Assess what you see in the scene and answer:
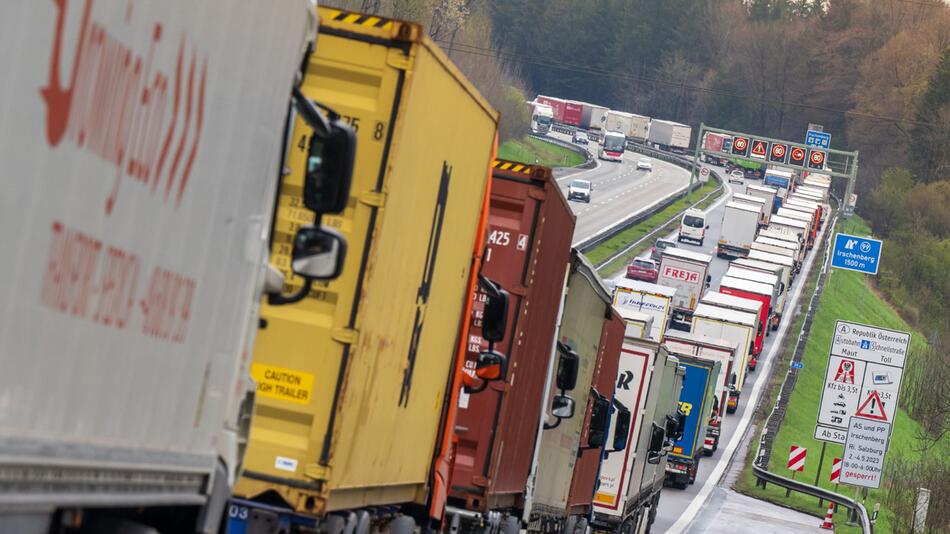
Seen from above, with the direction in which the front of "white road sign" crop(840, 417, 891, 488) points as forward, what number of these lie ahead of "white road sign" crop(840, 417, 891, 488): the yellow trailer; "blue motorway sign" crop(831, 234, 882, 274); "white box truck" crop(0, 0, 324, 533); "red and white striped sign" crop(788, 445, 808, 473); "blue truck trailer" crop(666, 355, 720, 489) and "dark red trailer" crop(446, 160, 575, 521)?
3

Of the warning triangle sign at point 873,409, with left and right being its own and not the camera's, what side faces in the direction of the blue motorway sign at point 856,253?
back

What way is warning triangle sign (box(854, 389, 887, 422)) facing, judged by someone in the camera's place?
facing the viewer

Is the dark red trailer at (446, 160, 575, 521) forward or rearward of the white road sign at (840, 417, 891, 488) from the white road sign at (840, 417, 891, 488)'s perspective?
forward

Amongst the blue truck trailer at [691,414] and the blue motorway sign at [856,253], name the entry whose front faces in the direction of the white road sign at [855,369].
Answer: the blue motorway sign

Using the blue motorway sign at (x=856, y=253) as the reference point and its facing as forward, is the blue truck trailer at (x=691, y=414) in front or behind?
in front

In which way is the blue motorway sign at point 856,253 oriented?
toward the camera

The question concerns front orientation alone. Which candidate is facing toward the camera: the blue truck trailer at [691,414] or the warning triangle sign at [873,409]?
the warning triangle sign

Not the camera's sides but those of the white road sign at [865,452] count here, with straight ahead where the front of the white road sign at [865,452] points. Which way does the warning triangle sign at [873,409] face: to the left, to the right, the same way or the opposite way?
the same way

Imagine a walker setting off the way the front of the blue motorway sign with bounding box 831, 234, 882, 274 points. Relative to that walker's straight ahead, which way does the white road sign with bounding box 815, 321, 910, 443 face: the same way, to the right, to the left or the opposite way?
the same way

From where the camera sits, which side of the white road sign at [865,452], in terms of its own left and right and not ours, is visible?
front

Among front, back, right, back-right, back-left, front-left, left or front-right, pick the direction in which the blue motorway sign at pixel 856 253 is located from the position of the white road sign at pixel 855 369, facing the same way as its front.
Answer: back

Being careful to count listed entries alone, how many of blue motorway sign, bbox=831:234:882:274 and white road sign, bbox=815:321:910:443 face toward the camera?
2

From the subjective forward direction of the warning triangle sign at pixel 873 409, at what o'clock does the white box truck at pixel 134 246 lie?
The white box truck is roughly at 12 o'clock from the warning triangle sign.
